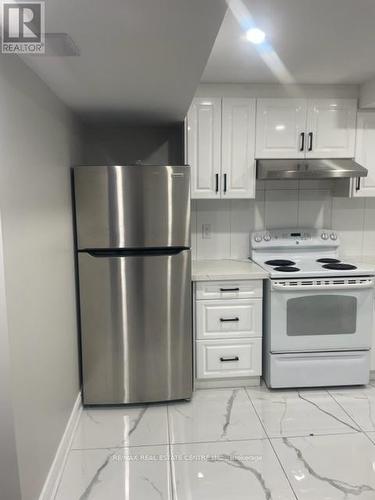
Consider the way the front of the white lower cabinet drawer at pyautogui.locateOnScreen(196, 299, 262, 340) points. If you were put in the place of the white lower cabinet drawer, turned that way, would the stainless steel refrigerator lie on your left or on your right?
on your right

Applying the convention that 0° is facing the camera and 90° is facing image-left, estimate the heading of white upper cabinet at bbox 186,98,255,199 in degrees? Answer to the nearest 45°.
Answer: approximately 0°

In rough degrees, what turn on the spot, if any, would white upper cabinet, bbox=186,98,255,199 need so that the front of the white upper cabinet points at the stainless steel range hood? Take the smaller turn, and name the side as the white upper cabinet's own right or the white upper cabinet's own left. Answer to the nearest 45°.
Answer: approximately 90° to the white upper cabinet's own left

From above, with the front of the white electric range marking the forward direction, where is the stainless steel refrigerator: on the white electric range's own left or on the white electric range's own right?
on the white electric range's own right

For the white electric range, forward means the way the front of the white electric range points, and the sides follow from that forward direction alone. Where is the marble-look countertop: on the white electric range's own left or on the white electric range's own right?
on the white electric range's own right

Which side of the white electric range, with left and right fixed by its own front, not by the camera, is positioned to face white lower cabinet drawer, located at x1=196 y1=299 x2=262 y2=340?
right

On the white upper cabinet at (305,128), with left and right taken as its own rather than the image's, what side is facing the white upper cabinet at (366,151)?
left

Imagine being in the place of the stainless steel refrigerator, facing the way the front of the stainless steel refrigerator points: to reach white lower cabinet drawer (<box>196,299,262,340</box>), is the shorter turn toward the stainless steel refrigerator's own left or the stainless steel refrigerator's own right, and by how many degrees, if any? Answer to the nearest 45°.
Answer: approximately 90° to the stainless steel refrigerator's own left
